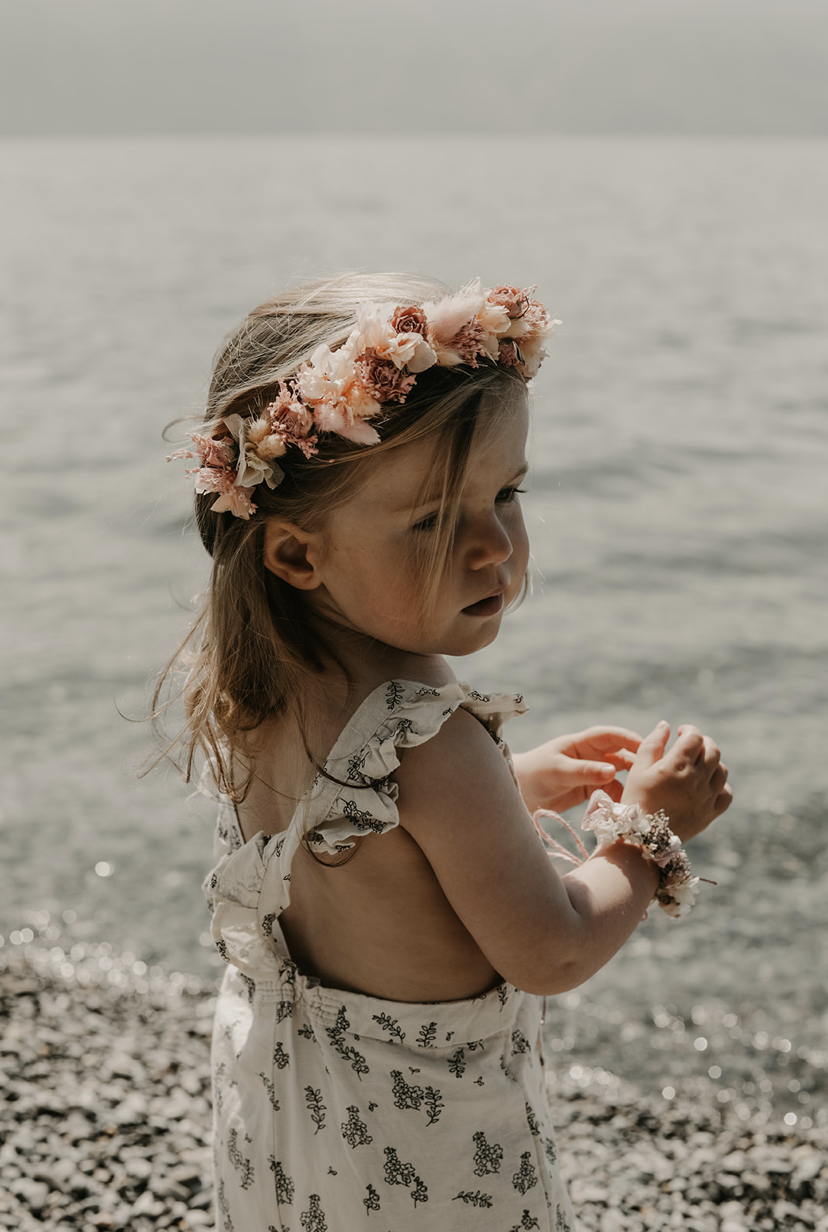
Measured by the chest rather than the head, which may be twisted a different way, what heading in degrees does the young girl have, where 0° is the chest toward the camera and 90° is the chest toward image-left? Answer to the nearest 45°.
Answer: approximately 225°

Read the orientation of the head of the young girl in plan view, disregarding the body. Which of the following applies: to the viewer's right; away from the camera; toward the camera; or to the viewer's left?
to the viewer's right
